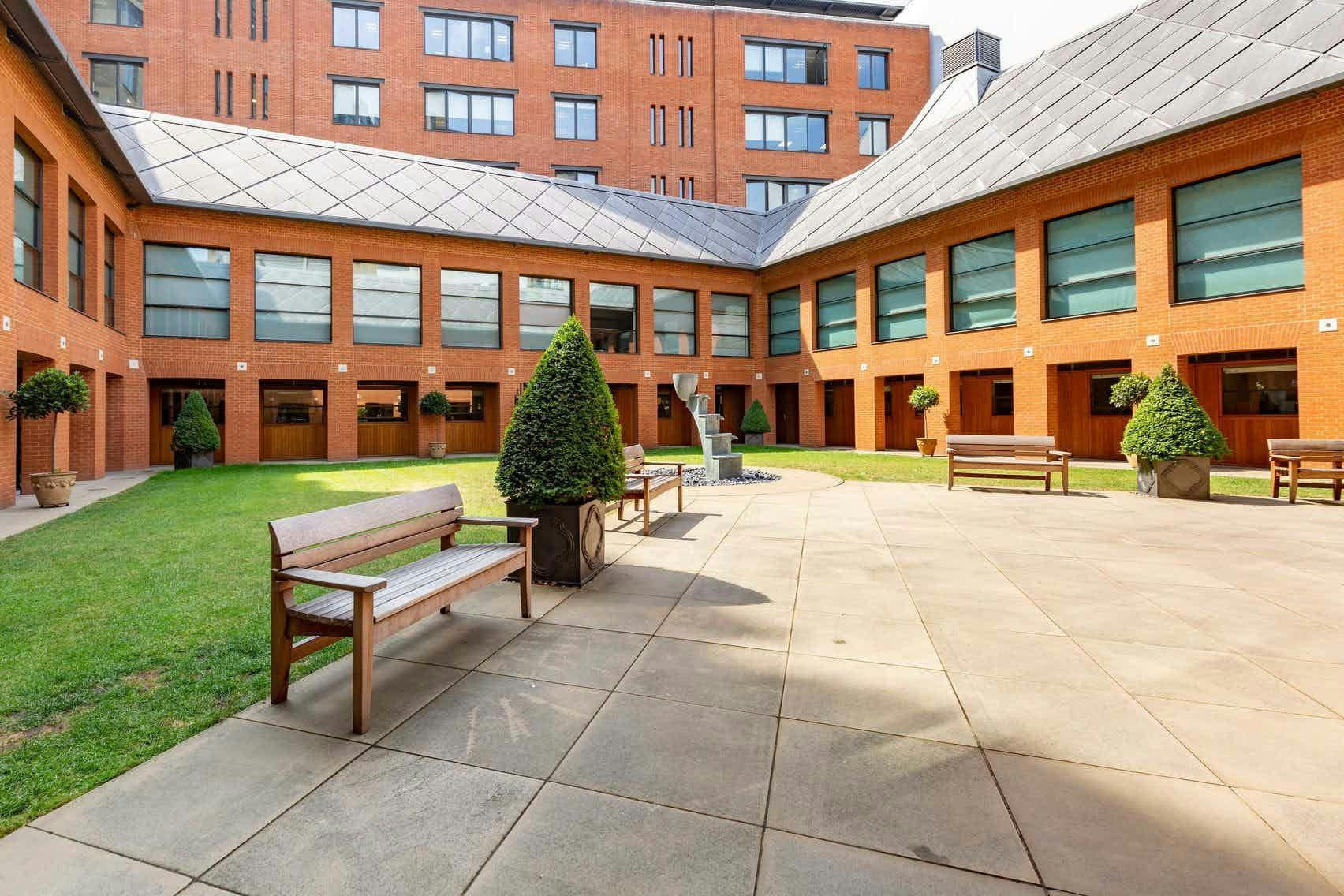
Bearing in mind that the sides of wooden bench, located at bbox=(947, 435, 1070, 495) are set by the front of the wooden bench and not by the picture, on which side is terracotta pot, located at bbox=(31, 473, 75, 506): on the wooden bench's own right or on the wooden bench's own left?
on the wooden bench's own right

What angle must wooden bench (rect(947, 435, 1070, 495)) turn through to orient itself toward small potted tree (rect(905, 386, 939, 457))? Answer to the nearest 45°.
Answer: approximately 180°

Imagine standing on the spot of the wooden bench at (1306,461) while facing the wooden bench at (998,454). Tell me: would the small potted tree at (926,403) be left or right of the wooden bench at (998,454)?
right
